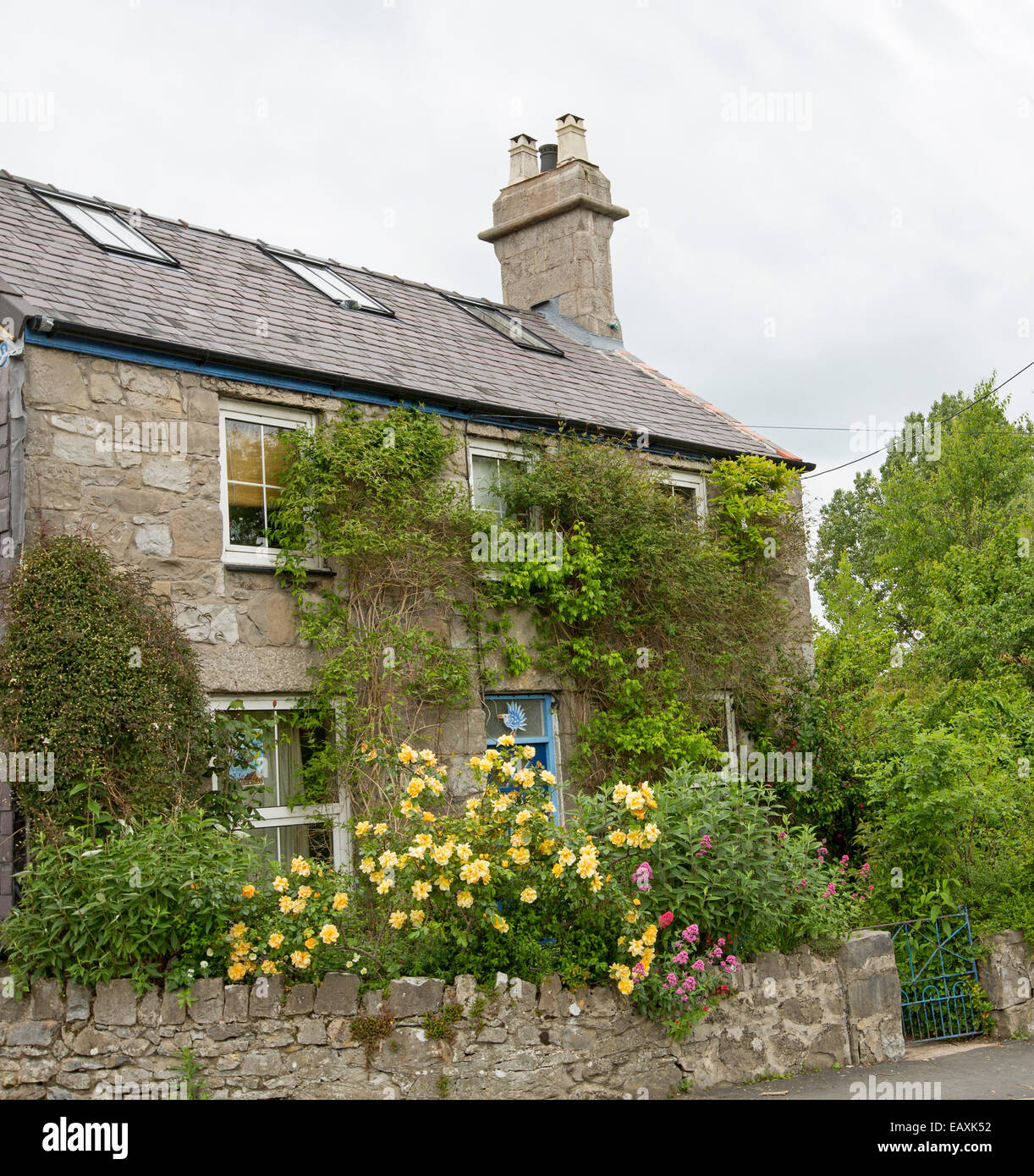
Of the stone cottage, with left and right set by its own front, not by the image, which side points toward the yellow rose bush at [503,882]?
front

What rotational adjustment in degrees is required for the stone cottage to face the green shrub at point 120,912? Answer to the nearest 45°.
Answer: approximately 45° to its right

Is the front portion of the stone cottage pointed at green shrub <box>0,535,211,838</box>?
no

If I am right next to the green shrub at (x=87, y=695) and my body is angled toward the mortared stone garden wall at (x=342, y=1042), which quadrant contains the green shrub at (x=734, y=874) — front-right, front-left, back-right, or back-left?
front-left

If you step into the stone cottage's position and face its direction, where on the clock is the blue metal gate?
The blue metal gate is roughly at 11 o'clock from the stone cottage.

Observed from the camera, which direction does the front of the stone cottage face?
facing the viewer and to the right of the viewer

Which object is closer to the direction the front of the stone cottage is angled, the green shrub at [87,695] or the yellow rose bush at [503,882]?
the yellow rose bush

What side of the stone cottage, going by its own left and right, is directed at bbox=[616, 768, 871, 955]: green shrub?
front
